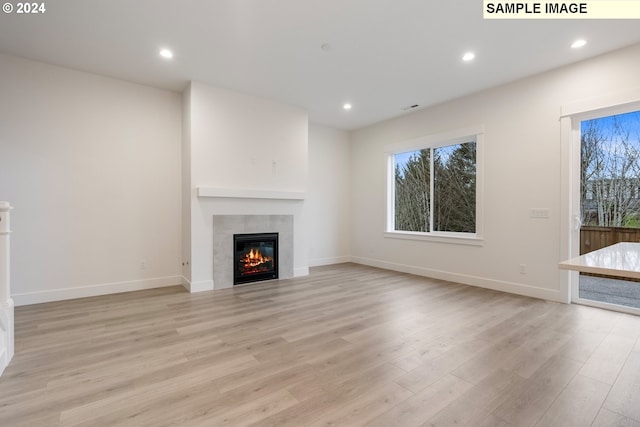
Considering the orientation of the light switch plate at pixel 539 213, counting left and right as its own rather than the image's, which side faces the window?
right
